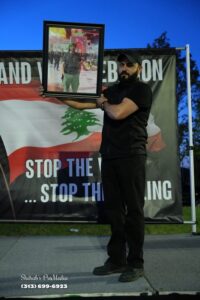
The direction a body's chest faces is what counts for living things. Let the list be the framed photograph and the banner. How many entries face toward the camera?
2

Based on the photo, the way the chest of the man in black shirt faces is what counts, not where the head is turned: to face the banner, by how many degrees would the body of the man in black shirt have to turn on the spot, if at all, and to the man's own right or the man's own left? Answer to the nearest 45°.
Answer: approximately 135° to the man's own right

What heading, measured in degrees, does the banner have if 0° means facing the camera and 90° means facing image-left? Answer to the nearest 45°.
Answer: approximately 0°

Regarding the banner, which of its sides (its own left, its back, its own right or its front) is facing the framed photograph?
front

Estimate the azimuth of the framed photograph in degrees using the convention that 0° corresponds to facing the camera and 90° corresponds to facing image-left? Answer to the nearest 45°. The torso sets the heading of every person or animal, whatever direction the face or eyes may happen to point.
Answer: approximately 0°

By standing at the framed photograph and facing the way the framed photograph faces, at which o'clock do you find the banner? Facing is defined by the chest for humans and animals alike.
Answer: The banner is roughly at 6 o'clock from the framed photograph.

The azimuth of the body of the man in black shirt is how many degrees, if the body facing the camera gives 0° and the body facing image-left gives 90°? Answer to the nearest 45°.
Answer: approximately 45°
